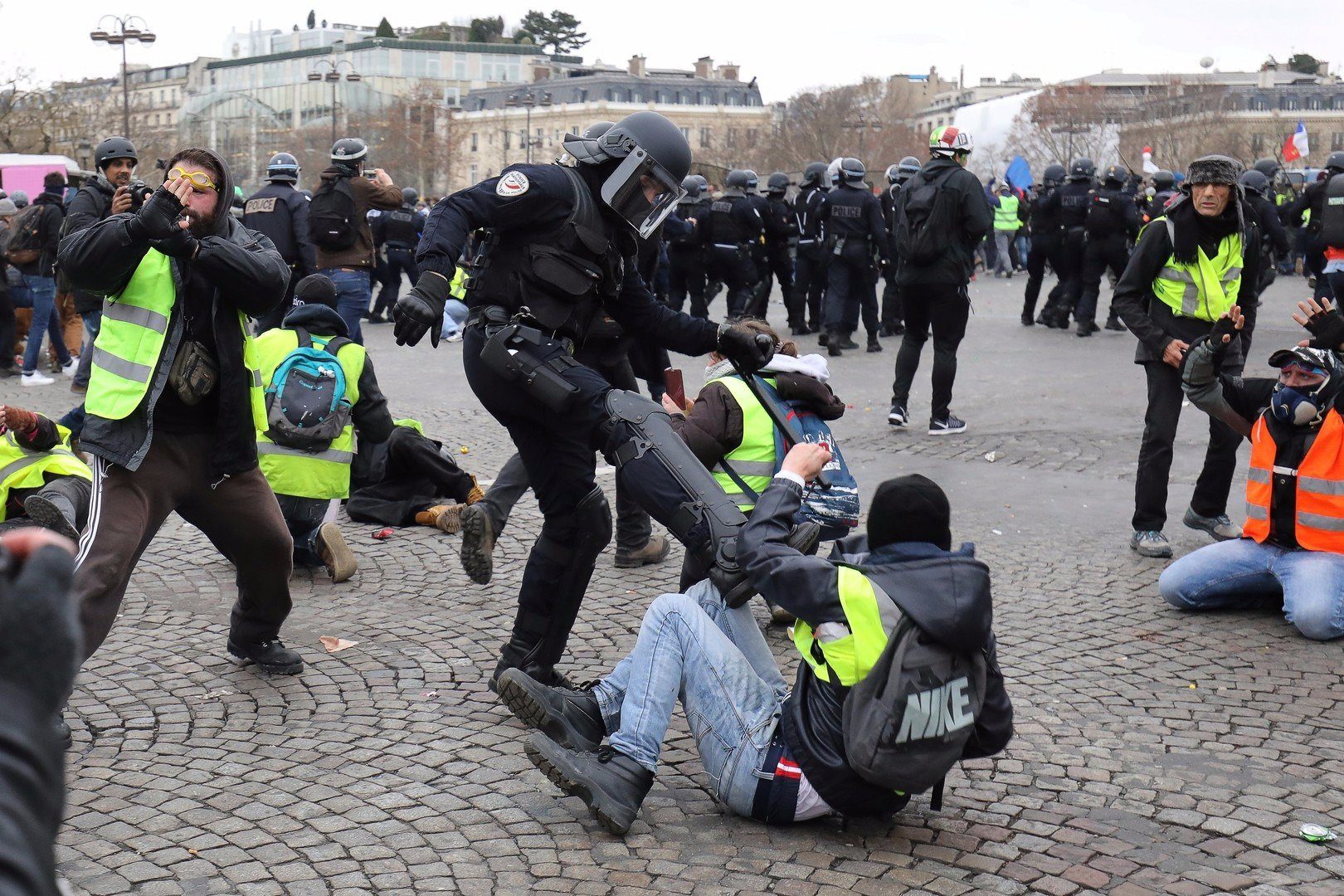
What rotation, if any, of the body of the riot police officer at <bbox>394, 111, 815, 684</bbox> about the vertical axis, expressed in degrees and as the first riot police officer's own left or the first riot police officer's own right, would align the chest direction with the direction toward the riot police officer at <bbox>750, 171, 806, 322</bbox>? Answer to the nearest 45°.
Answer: approximately 135° to the first riot police officer's own left

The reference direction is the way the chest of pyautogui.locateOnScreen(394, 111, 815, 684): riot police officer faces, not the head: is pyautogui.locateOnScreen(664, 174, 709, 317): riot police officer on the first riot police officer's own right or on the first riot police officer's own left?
on the first riot police officer's own left

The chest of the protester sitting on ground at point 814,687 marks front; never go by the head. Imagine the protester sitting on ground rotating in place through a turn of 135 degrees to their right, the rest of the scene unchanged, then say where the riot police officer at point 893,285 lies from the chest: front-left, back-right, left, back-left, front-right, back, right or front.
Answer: left

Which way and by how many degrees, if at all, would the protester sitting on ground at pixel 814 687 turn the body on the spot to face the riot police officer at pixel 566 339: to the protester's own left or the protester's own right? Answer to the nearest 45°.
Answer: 0° — they already face them

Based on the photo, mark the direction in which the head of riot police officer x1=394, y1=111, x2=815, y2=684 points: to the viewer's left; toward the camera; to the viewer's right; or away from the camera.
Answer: to the viewer's right

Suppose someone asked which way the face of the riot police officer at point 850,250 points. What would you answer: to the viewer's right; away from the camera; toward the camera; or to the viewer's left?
away from the camera

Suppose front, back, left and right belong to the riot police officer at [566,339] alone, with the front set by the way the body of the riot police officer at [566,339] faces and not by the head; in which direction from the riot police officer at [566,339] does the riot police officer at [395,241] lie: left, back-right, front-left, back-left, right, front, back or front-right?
back-left

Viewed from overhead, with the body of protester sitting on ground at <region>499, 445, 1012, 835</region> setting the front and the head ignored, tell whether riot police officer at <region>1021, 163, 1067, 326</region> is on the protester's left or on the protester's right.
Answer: on the protester's right

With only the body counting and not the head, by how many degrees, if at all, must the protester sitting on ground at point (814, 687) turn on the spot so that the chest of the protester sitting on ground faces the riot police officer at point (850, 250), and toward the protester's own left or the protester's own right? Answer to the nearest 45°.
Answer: approximately 45° to the protester's own right

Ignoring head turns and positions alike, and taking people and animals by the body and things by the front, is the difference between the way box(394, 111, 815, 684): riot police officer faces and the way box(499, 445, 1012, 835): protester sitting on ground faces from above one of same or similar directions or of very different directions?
very different directions

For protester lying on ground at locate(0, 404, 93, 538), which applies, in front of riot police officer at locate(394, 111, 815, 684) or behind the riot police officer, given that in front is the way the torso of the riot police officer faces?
behind

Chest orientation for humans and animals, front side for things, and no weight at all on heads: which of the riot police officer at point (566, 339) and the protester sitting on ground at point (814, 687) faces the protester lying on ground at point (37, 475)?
the protester sitting on ground at point (814, 687)

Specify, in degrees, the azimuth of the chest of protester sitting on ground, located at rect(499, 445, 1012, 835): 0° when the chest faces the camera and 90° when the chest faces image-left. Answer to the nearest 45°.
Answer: approximately 135°

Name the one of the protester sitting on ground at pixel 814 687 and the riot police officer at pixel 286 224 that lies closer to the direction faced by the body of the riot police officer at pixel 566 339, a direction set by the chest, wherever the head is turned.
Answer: the protester sitting on ground

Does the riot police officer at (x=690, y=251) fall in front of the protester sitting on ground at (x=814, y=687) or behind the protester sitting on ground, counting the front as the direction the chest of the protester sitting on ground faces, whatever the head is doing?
in front
